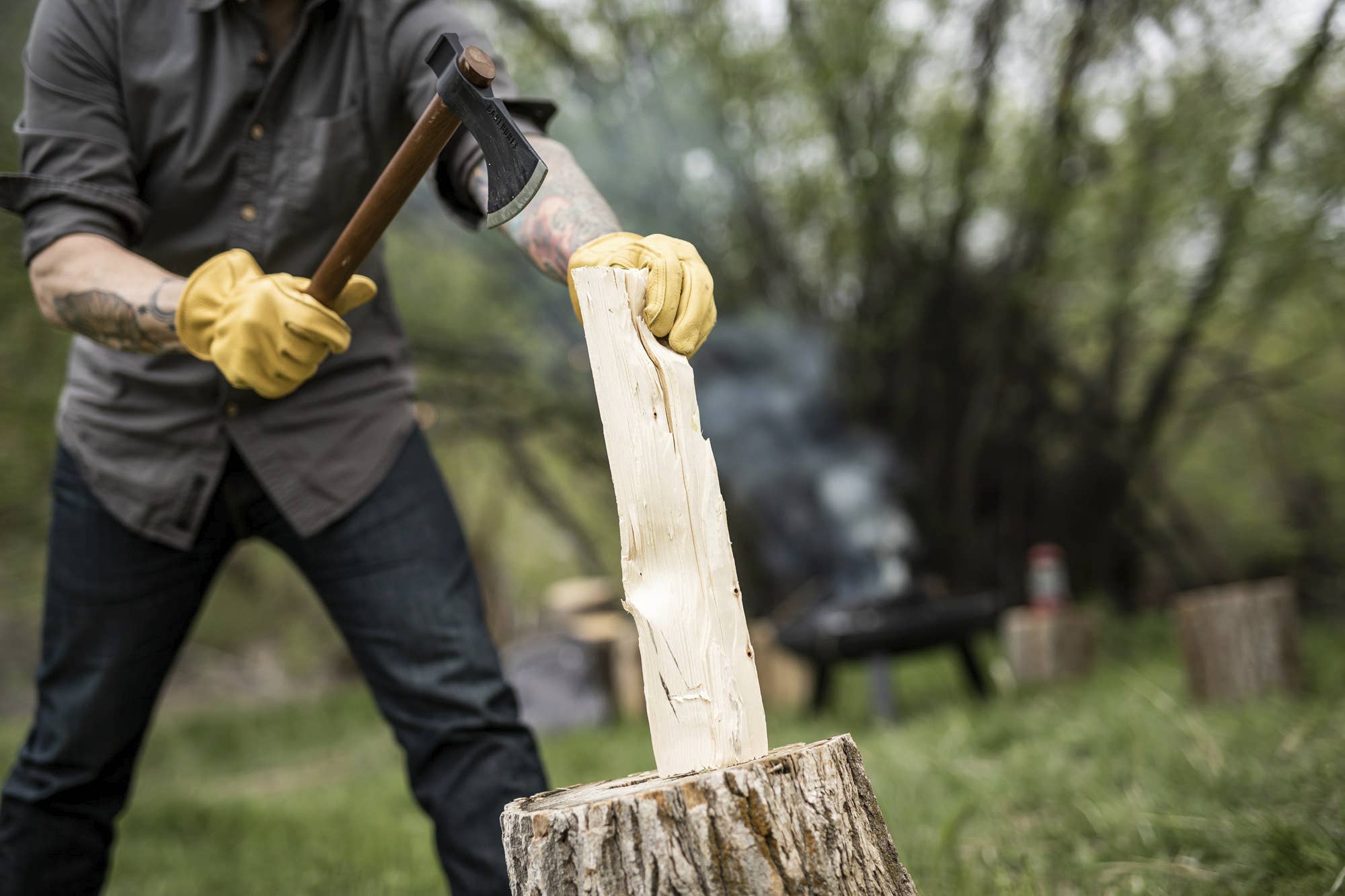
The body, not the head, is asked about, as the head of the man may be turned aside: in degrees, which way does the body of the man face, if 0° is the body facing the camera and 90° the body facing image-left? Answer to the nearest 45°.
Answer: approximately 0°

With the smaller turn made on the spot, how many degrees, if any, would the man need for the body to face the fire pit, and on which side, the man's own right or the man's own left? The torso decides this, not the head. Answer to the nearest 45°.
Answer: approximately 135° to the man's own left

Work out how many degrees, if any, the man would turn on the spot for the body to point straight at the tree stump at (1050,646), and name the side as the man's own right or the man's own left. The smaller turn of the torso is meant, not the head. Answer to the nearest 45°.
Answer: approximately 135° to the man's own left

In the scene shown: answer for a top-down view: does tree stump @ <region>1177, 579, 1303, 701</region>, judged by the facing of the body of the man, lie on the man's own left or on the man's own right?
on the man's own left
